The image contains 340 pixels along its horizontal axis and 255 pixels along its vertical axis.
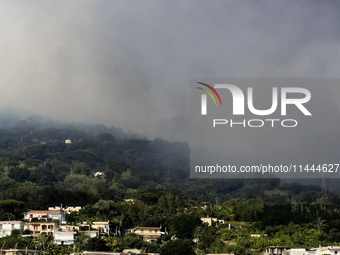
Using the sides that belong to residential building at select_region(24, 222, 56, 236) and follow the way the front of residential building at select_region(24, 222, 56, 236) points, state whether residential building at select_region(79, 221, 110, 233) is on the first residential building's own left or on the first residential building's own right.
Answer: on the first residential building's own left

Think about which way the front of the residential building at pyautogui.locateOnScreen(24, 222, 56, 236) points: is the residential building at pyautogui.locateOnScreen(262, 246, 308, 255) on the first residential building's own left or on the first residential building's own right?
on the first residential building's own left

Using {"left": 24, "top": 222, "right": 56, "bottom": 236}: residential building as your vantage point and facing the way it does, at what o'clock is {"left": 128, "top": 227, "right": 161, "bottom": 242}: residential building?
{"left": 128, "top": 227, "right": 161, "bottom": 242}: residential building is roughly at 9 o'clock from {"left": 24, "top": 222, "right": 56, "bottom": 236}: residential building.

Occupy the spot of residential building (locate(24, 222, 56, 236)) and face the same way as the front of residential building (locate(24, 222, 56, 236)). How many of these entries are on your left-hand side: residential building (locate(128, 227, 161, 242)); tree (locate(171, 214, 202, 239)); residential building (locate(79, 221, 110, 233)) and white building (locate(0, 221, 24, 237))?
3

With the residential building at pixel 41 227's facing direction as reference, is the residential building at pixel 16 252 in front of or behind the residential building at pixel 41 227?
in front

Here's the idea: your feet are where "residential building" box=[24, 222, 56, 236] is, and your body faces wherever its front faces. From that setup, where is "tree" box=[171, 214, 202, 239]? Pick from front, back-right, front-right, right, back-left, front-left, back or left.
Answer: left

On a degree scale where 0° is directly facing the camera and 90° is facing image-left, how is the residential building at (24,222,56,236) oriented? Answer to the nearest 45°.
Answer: approximately 0°

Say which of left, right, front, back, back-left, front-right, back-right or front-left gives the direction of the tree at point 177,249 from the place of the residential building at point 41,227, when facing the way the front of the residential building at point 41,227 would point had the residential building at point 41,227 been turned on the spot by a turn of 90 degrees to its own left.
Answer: front-right

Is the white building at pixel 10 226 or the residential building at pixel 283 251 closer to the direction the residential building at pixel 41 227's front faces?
the residential building

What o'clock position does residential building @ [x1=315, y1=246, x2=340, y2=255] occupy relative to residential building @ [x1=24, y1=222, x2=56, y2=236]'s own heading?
residential building @ [x1=315, y1=246, x2=340, y2=255] is roughly at 10 o'clock from residential building @ [x1=24, y1=222, x2=56, y2=236].

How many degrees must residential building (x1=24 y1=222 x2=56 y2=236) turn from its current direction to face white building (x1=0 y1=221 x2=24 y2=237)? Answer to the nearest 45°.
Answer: approximately 90° to its right
